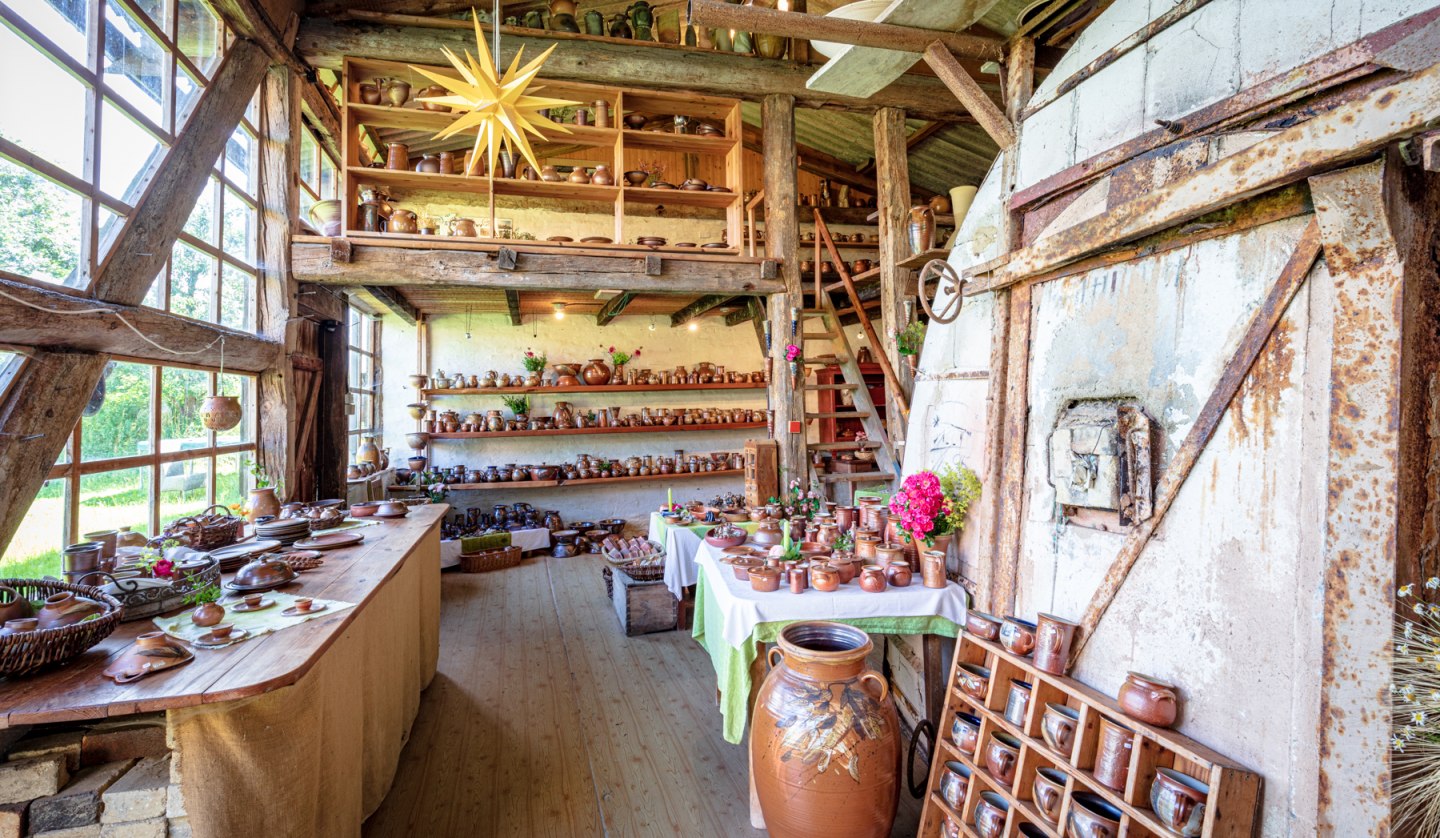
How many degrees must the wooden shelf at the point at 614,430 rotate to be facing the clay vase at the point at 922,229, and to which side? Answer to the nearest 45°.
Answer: approximately 45° to its left

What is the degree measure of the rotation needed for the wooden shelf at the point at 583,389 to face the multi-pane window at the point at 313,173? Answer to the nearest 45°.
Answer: approximately 45° to its right

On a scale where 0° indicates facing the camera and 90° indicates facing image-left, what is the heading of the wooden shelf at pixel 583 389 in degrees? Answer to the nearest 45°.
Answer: approximately 0°

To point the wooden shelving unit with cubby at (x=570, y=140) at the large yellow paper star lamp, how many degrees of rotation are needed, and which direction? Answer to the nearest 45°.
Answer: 0° — it already faces it

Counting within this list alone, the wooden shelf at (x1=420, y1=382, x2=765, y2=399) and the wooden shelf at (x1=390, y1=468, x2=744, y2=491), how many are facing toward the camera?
2

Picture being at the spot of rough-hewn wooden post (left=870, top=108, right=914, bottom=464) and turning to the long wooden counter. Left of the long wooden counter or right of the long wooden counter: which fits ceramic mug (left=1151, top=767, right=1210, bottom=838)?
left

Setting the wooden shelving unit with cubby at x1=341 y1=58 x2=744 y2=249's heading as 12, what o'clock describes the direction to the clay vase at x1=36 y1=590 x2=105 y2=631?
The clay vase is roughly at 1 o'clock from the wooden shelving unit with cubby.
